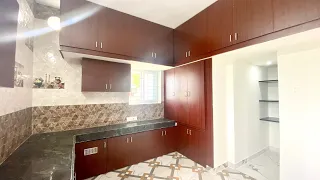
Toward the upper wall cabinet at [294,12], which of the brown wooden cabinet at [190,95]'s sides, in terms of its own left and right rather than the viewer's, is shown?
left

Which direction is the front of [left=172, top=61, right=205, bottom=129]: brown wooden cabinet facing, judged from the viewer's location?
facing the viewer and to the left of the viewer

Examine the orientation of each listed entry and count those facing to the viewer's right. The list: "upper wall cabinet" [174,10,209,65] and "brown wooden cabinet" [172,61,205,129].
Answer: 0

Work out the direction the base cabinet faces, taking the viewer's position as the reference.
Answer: facing the viewer and to the right of the viewer

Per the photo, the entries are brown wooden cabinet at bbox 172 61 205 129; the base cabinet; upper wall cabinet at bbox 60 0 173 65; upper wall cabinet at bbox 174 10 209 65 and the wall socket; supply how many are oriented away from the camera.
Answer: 0

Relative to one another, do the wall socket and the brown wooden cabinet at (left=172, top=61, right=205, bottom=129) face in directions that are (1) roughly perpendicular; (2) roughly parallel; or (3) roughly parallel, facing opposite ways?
roughly perpendicular

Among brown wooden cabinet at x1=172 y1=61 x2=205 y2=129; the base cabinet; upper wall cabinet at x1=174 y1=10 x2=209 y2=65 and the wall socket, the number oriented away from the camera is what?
0

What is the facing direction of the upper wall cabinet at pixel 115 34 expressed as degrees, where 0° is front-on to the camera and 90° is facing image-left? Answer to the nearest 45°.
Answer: approximately 315°
